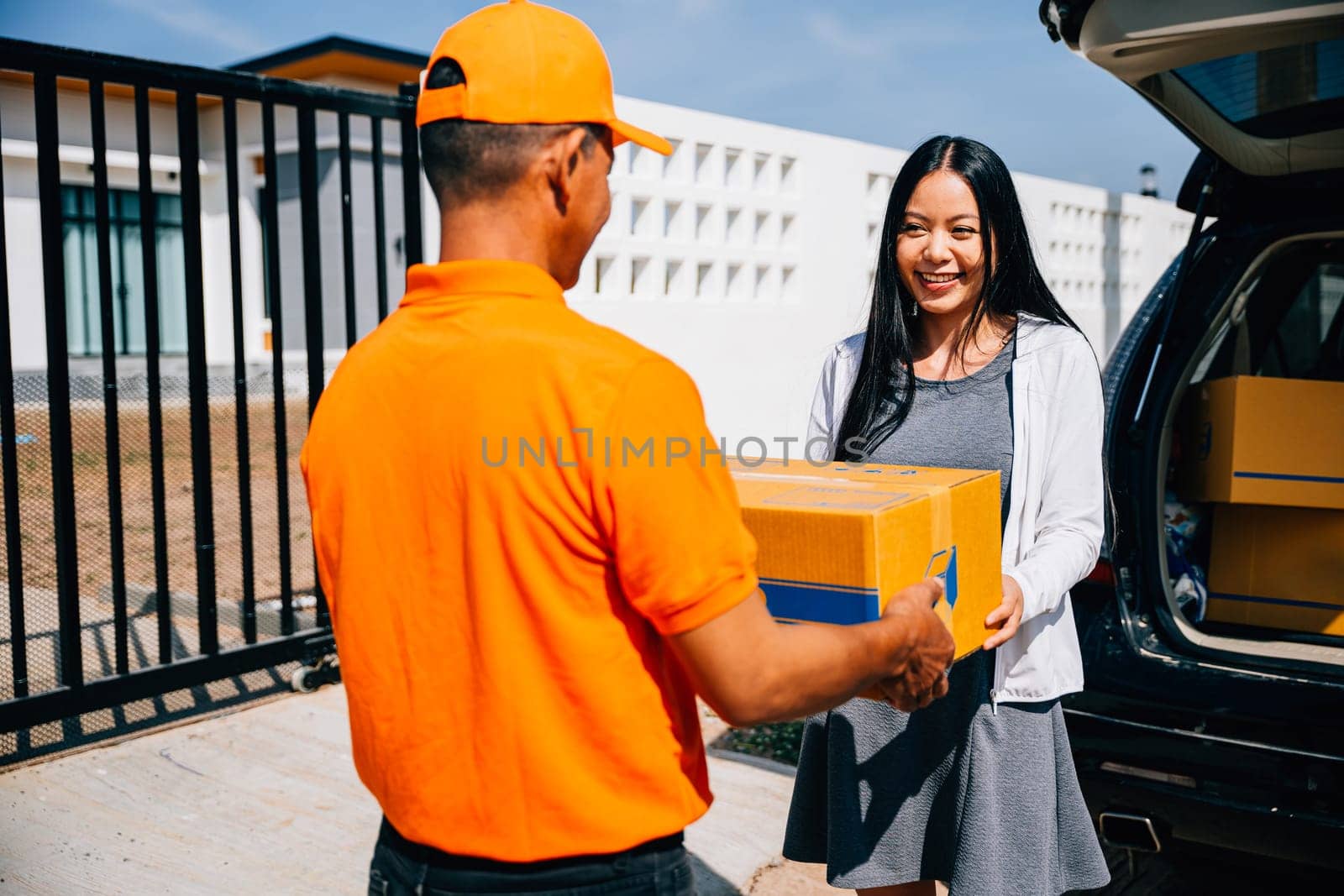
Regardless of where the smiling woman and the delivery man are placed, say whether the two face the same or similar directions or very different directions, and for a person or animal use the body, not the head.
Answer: very different directions

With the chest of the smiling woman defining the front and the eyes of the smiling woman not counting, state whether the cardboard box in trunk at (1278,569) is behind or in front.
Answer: behind

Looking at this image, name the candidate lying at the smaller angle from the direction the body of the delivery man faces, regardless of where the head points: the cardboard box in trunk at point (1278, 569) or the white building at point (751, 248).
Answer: the cardboard box in trunk

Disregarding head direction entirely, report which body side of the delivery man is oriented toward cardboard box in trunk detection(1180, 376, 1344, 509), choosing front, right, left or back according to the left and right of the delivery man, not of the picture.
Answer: front

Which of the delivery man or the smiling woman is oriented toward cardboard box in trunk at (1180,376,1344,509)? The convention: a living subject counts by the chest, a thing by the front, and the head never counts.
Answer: the delivery man

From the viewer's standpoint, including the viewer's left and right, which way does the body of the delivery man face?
facing away from the viewer and to the right of the viewer

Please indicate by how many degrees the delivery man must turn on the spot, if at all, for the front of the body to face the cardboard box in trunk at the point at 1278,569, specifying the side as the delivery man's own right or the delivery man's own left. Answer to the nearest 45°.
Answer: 0° — they already face it

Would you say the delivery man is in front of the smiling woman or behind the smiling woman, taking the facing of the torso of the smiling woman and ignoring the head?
in front

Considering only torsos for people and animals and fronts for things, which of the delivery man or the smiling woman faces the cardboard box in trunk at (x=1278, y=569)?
the delivery man

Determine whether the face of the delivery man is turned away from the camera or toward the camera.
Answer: away from the camera

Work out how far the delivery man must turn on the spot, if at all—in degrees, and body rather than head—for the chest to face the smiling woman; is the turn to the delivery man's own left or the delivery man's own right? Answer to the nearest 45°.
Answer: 0° — they already face them
